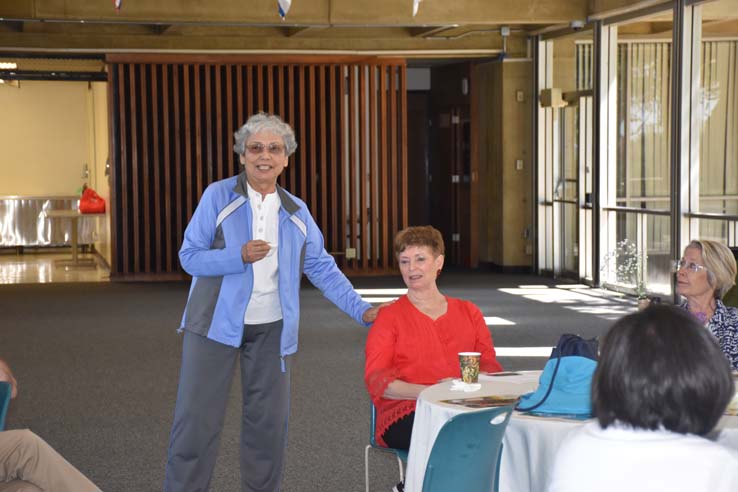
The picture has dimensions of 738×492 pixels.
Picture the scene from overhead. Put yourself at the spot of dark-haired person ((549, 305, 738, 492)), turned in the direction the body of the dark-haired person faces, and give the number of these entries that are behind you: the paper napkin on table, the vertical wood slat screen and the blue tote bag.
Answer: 0

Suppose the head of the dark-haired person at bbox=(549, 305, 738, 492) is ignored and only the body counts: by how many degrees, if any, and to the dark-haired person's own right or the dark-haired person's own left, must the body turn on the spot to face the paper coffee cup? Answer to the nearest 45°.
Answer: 0° — they already face it

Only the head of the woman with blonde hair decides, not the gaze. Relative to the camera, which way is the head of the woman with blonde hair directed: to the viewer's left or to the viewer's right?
to the viewer's left

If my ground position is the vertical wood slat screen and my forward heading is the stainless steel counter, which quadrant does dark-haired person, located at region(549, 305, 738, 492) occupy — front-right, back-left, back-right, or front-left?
back-left

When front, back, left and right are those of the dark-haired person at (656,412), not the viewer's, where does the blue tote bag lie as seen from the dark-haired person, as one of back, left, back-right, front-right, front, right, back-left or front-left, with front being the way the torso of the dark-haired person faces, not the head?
front

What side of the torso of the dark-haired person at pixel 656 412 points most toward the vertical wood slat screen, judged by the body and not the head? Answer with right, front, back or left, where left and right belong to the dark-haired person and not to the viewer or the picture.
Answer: front

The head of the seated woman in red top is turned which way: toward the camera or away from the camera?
toward the camera

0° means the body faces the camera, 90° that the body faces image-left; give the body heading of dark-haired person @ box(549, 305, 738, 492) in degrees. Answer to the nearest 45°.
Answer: approximately 180°

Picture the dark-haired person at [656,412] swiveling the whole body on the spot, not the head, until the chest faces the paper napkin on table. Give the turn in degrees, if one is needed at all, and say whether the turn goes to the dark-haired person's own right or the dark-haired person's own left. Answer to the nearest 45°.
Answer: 0° — they already face it

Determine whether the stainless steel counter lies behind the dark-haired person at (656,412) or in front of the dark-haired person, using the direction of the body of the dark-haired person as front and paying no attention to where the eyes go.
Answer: in front

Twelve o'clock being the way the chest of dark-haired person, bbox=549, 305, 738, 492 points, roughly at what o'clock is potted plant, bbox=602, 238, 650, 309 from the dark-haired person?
The potted plant is roughly at 12 o'clock from the dark-haired person.

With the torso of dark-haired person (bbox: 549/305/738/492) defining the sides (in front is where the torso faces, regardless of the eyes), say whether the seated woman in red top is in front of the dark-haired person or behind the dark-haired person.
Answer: in front

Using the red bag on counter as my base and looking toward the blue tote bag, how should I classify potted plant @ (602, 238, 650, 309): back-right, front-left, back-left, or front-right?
front-left
